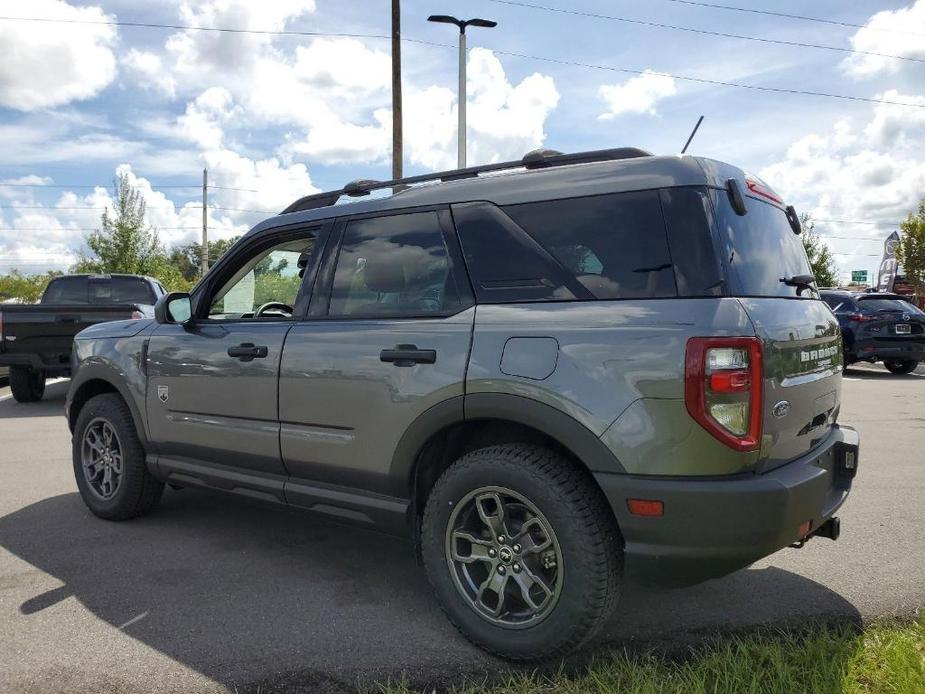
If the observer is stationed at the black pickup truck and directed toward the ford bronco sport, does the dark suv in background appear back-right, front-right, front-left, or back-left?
front-left

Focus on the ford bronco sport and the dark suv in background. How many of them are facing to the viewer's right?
0

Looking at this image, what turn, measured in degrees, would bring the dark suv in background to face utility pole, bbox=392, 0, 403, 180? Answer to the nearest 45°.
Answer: approximately 45° to its left

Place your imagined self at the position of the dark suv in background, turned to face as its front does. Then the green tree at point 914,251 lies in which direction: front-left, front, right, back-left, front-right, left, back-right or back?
front-right

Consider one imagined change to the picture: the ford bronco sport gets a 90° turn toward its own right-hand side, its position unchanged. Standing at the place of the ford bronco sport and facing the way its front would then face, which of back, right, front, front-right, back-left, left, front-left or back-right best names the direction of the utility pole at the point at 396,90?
front-left

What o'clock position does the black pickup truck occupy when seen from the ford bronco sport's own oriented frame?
The black pickup truck is roughly at 12 o'clock from the ford bronco sport.

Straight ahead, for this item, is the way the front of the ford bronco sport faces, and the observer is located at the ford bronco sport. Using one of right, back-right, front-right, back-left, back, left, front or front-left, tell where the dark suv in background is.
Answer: right

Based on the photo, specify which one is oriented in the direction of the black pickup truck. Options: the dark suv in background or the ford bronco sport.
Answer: the ford bronco sport

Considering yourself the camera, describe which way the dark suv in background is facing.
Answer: facing away from the viewer and to the left of the viewer

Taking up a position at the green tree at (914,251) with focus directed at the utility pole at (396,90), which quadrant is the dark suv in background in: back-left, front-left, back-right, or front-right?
front-left

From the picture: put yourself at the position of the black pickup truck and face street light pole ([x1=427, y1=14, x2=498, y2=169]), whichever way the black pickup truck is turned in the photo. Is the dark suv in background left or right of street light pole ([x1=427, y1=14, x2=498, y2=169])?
right

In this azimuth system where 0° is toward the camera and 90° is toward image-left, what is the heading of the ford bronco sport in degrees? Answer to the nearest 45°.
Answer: approximately 135°
